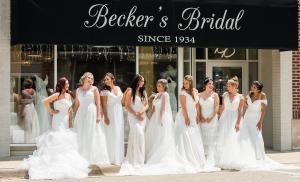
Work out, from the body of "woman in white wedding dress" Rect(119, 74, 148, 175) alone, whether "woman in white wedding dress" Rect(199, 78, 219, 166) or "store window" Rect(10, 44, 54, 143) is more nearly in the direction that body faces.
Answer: the woman in white wedding dress

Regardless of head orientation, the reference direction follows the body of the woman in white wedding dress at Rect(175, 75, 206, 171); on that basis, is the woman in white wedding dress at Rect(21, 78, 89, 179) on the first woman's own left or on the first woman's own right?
on the first woman's own right

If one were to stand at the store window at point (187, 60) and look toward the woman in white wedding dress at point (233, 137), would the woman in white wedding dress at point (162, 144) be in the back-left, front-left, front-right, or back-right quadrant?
front-right

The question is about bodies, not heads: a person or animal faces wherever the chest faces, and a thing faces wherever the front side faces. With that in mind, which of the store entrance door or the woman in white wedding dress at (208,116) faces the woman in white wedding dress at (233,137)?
the store entrance door

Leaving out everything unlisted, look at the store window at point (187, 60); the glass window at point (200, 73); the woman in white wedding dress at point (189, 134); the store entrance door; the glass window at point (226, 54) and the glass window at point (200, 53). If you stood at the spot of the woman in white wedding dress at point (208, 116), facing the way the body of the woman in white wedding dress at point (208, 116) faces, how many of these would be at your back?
5

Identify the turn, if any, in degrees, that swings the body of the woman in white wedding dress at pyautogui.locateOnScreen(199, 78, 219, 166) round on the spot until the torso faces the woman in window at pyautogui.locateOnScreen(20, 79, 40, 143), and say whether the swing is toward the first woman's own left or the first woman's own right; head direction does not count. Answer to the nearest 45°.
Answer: approximately 90° to the first woman's own right

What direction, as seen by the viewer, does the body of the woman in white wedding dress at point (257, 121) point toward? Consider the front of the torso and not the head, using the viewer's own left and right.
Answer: facing the viewer and to the left of the viewer

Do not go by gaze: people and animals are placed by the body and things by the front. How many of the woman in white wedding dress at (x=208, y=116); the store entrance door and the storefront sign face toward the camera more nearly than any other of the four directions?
3

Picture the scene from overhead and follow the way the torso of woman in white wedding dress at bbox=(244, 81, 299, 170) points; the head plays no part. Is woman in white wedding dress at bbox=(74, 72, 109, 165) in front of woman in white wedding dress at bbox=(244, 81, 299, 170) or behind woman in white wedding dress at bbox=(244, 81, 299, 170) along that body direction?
in front

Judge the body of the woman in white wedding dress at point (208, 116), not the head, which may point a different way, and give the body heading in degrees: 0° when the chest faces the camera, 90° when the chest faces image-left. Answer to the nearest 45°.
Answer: approximately 0°

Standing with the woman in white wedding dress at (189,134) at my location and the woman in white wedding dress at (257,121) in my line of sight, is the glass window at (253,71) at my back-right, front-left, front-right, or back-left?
front-left

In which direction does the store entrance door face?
toward the camera

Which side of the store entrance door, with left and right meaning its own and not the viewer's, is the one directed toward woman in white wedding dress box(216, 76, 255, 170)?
front

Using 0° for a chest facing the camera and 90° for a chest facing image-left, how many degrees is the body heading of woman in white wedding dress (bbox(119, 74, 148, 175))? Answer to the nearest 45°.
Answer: approximately 315°

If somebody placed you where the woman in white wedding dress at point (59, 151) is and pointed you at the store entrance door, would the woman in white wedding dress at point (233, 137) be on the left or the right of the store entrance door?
right

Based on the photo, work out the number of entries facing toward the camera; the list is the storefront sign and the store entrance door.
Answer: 2

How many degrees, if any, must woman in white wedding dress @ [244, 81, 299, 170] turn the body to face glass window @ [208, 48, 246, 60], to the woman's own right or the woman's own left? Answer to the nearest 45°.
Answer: approximately 135° to the woman's own right

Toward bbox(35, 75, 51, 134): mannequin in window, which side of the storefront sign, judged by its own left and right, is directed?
right

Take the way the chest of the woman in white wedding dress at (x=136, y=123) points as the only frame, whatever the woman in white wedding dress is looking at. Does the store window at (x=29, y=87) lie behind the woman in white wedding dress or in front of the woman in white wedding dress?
behind
